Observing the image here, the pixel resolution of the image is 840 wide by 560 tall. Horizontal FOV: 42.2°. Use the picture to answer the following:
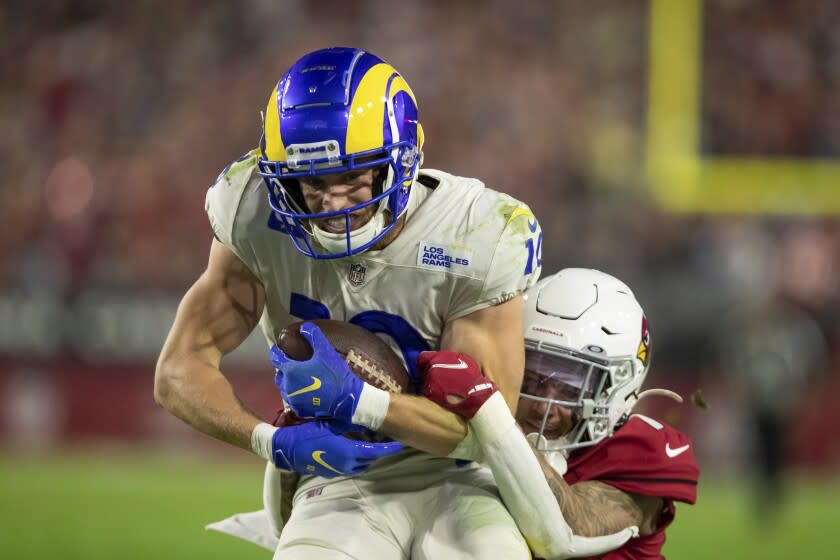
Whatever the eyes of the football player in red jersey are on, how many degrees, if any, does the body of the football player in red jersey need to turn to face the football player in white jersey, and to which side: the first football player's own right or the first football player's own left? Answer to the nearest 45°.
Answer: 0° — they already face them

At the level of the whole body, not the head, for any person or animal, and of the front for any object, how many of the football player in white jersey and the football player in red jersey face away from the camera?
0

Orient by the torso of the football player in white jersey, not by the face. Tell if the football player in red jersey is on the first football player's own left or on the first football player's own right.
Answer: on the first football player's own left

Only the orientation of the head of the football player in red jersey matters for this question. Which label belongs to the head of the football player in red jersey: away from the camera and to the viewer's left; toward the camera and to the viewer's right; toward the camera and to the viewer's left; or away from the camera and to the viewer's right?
toward the camera and to the viewer's left

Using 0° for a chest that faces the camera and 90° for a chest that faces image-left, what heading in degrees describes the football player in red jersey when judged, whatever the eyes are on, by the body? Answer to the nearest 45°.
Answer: approximately 45°
